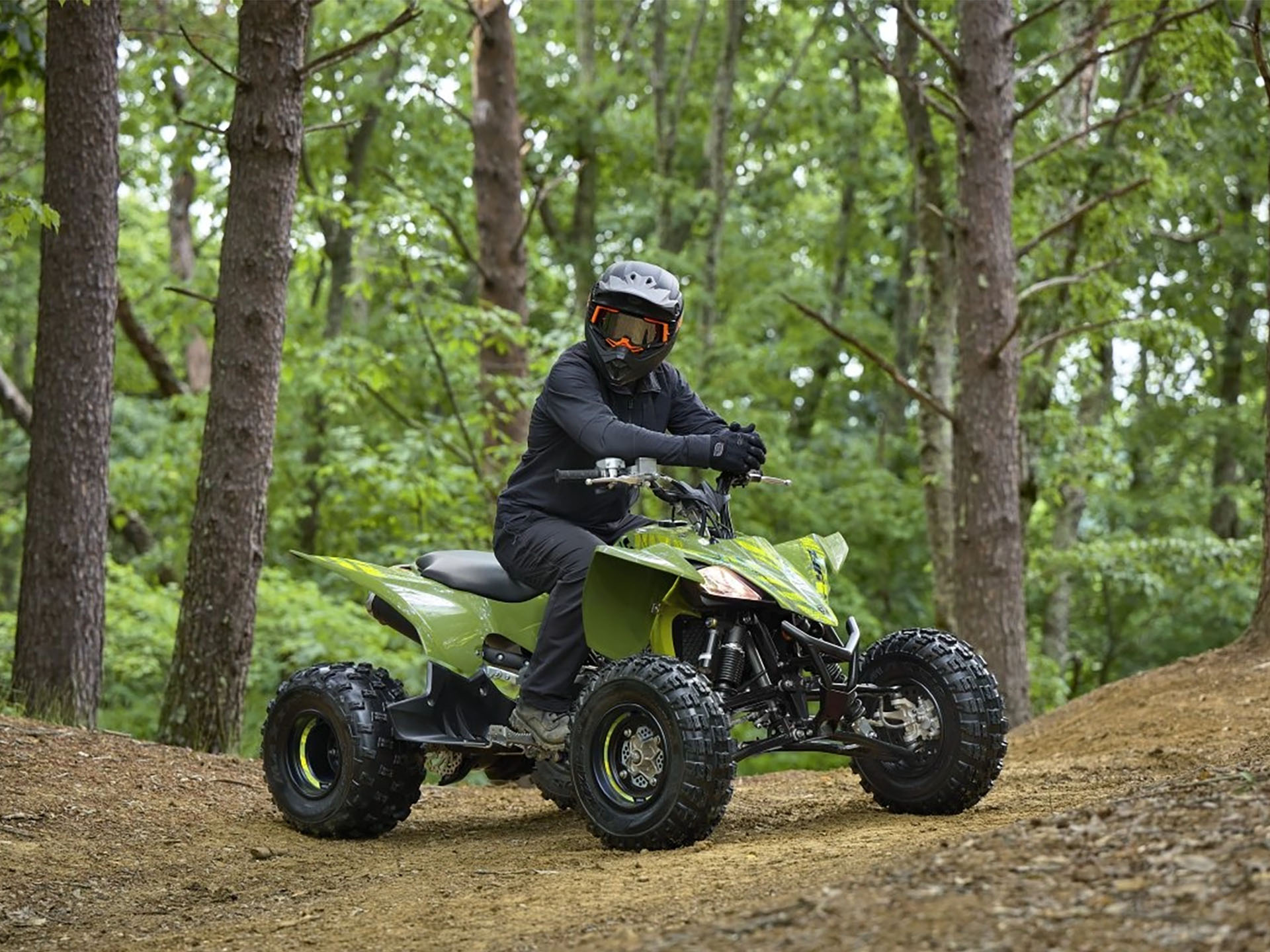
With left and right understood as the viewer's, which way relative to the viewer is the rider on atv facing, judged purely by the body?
facing the viewer and to the right of the viewer

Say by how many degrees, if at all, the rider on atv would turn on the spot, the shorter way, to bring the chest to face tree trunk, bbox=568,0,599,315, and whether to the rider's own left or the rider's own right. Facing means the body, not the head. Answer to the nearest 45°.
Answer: approximately 135° to the rider's own left

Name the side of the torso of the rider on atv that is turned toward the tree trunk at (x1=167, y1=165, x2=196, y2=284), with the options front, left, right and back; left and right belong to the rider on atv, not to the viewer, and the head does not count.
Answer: back

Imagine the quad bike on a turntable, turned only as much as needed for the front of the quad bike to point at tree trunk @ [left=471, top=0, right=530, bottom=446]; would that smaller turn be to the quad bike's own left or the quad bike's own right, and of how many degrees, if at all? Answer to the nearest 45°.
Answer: approximately 135° to the quad bike's own left

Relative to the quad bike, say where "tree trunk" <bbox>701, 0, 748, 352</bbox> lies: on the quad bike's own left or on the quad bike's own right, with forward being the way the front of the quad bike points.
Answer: on the quad bike's own left

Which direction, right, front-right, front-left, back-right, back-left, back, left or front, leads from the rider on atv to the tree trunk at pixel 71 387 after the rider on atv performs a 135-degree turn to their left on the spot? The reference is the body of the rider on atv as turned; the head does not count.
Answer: front-left

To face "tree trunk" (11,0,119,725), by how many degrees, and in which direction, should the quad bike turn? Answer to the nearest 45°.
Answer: approximately 180°

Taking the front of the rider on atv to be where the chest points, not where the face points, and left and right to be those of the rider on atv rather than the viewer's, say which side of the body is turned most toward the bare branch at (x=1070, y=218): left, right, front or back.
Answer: left

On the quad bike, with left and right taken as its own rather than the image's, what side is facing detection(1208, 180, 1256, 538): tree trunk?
left

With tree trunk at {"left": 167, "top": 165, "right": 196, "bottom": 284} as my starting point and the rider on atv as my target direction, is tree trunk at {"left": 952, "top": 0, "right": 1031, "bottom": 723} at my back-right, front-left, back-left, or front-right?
front-left

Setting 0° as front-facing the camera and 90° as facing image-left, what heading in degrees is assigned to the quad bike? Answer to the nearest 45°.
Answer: approximately 315°

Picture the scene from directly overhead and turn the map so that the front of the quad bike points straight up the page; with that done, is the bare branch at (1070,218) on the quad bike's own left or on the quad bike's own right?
on the quad bike's own left

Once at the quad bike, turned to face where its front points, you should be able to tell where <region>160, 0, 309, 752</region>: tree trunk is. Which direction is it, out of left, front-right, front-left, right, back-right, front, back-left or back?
back

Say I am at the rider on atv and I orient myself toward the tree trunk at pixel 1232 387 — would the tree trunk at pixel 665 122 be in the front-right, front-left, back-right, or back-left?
front-left

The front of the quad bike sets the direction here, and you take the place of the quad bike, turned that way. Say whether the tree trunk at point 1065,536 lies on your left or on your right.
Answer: on your left
